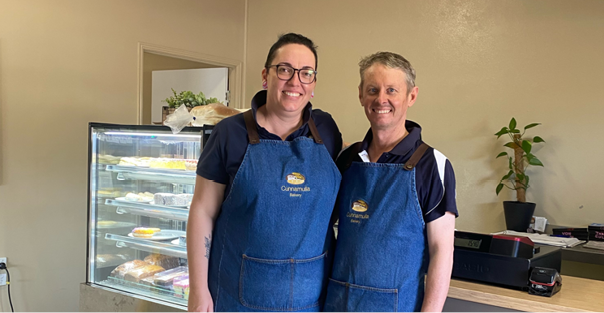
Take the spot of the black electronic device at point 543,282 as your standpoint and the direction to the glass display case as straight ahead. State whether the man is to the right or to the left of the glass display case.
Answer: left

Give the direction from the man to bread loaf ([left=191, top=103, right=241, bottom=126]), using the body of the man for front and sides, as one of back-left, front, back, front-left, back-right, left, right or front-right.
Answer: right

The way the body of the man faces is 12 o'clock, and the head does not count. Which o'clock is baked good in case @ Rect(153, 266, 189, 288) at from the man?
The baked good in case is roughly at 3 o'clock from the man.

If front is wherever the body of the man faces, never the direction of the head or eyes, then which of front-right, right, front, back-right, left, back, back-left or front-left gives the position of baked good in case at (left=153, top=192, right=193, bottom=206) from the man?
right

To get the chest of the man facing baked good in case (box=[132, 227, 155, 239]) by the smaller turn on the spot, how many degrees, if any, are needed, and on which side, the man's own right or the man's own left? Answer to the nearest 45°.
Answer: approximately 90° to the man's own right

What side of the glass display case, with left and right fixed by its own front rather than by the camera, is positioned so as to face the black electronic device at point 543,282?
left

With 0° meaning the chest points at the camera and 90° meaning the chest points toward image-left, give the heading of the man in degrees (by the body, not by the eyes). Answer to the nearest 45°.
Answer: approximately 45°

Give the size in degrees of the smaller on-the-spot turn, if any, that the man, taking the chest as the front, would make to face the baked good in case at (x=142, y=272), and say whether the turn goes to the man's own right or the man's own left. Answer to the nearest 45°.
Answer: approximately 90° to the man's own right

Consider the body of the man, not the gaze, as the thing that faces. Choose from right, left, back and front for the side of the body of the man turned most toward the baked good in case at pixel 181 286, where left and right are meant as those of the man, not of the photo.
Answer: right
